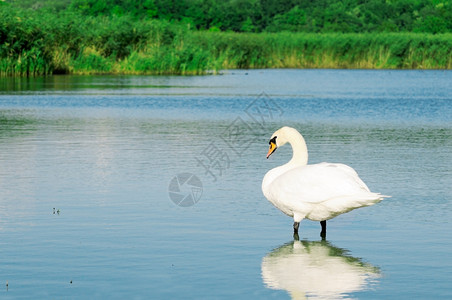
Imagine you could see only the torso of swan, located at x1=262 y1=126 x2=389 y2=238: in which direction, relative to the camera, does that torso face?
to the viewer's left
